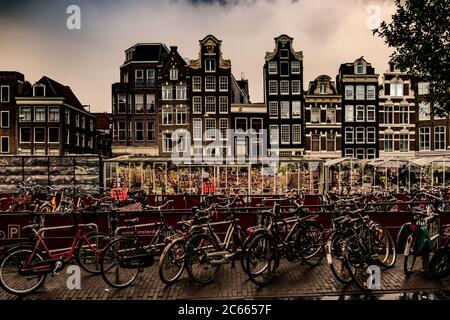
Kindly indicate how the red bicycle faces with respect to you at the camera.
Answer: facing away from the viewer and to the right of the viewer
